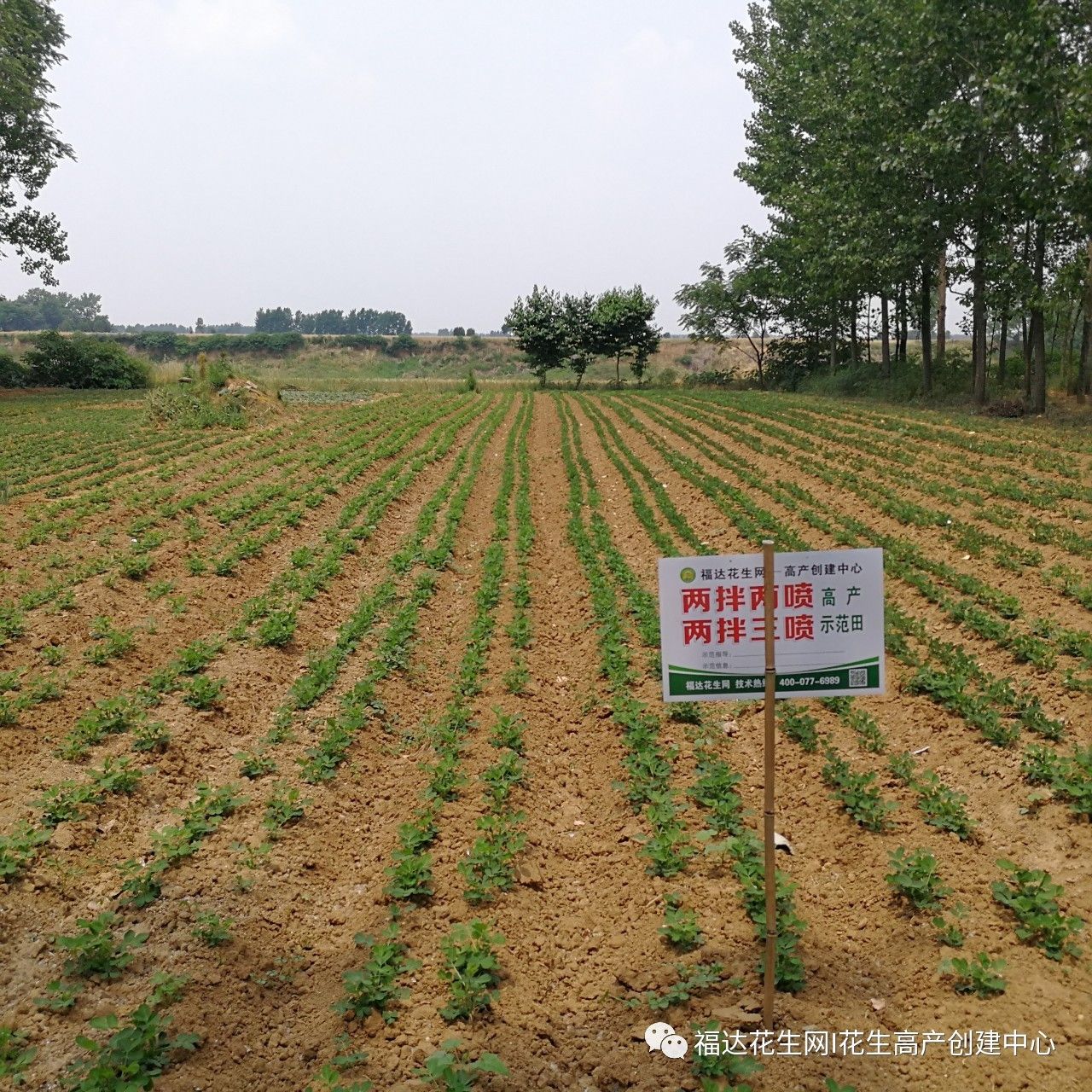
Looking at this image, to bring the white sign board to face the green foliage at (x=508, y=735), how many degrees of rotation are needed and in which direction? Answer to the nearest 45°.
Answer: approximately 135° to its right

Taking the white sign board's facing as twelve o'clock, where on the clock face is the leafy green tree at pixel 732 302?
The leafy green tree is roughly at 6 o'clock from the white sign board.

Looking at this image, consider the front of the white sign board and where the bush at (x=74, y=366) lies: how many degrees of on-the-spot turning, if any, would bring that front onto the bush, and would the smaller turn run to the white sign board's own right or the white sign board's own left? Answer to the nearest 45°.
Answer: approximately 135° to the white sign board's own right

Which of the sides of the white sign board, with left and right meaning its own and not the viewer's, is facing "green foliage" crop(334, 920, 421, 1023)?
right

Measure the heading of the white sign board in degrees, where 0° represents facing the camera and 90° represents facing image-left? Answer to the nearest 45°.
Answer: approximately 0°

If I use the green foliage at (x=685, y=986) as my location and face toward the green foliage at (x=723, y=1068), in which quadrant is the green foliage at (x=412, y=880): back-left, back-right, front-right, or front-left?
back-right
